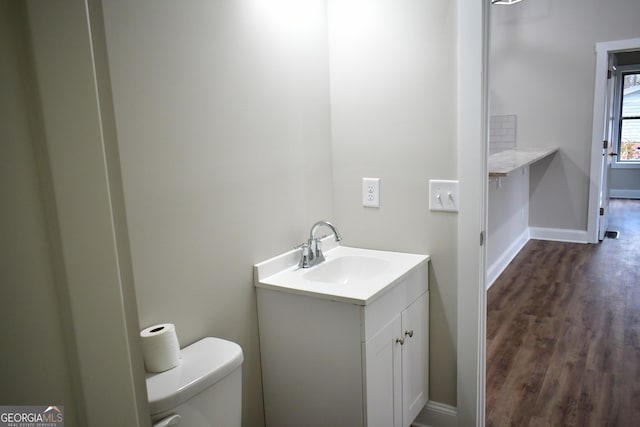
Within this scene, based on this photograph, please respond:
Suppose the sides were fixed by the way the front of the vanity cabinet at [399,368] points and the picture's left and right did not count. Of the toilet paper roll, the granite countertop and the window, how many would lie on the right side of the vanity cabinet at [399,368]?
1

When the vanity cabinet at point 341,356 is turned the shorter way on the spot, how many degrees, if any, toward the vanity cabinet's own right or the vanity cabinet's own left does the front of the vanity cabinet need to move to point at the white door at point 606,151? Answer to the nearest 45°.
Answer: approximately 90° to the vanity cabinet's own left

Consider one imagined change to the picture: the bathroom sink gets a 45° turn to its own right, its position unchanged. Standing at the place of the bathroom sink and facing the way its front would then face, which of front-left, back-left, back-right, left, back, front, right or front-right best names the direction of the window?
back-left

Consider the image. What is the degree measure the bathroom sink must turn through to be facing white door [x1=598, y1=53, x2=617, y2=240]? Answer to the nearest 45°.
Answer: approximately 90° to its left

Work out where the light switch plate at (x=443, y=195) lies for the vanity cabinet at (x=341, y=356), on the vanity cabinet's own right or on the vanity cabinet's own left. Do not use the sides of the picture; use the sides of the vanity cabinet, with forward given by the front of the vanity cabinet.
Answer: on the vanity cabinet's own left

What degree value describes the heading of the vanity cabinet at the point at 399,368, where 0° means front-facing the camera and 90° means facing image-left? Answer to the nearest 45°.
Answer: approximately 315°

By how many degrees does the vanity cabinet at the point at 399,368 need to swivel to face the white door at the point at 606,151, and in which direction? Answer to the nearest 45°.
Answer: approximately 90° to its left

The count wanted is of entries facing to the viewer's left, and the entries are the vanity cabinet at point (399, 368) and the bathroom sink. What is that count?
0

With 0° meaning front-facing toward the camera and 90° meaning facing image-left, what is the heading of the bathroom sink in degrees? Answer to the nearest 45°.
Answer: approximately 315°

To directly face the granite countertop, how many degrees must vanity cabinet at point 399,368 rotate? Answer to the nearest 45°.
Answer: approximately 135° to its left
